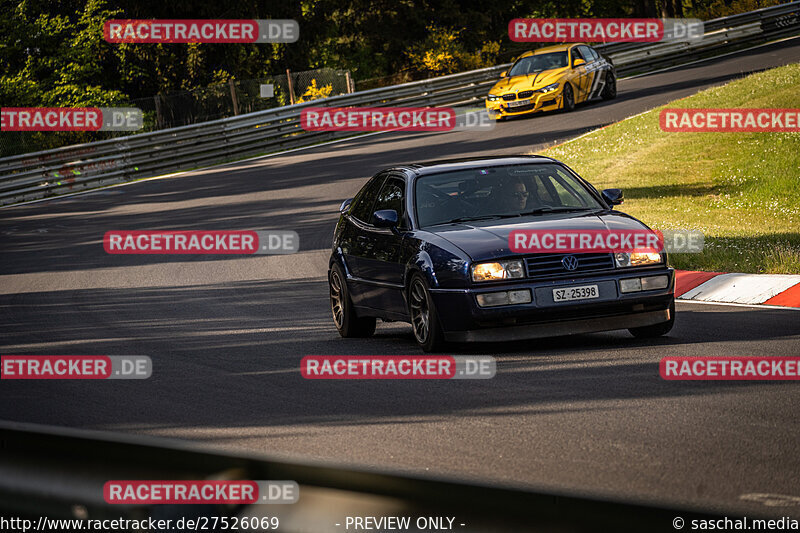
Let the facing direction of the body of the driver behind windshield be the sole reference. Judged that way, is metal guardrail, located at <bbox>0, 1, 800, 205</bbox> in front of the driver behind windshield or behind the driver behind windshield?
behind

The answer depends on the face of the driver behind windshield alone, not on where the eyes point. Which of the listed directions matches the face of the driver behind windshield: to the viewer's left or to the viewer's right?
to the viewer's right

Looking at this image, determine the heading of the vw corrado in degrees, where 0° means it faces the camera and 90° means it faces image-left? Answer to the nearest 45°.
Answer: approximately 315°

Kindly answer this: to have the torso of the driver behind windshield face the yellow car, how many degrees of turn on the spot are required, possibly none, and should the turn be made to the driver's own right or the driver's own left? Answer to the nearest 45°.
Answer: approximately 135° to the driver's own left

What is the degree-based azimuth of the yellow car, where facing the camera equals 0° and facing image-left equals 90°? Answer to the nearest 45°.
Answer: approximately 45°

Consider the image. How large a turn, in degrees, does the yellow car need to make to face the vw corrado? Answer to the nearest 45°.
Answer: approximately 45° to its left

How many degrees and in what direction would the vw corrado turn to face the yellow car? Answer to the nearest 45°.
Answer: approximately 135° to its left
